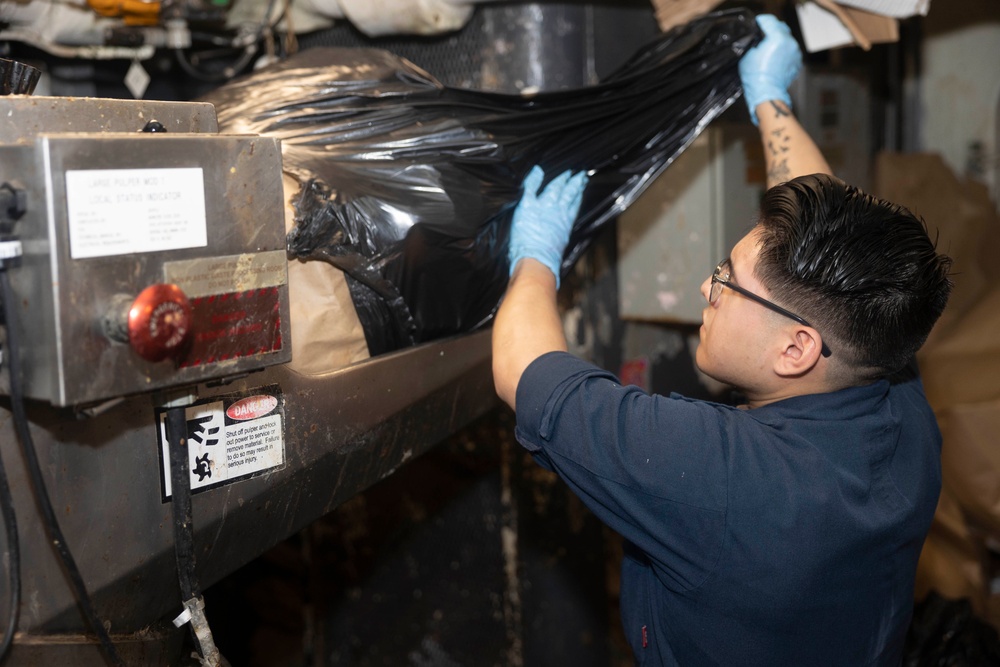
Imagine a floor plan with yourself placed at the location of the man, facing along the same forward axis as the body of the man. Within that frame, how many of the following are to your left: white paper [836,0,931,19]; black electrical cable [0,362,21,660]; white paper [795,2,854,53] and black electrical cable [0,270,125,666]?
2

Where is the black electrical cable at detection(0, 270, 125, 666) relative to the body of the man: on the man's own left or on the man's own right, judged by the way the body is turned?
on the man's own left

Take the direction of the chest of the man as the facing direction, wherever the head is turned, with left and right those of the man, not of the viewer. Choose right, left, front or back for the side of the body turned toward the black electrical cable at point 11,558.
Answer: left

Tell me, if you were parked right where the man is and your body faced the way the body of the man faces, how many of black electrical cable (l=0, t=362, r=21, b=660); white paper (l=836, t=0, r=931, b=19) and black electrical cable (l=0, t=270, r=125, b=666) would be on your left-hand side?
2

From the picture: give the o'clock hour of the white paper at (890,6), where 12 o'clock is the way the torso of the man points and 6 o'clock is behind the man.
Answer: The white paper is roughly at 2 o'clock from the man.

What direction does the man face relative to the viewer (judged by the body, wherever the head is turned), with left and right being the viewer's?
facing away from the viewer and to the left of the viewer

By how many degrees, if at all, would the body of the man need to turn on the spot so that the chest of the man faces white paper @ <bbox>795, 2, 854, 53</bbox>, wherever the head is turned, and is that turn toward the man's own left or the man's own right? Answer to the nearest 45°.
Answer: approximately 45° to the man's own right

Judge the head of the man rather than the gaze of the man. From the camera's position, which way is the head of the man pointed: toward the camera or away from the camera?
away from the camera
